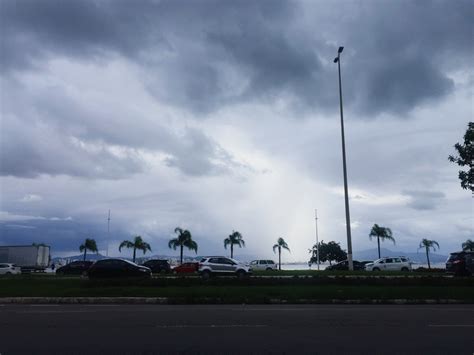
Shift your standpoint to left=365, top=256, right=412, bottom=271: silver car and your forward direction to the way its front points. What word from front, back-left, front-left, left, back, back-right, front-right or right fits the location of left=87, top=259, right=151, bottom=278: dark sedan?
front-left

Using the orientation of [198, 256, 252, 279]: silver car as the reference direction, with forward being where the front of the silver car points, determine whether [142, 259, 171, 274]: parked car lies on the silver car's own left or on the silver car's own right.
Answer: on the silver car's own left

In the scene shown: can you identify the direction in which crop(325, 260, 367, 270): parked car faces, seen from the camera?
facing to the left of the viewer

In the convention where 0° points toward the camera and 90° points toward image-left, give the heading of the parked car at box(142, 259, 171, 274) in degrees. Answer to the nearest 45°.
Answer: approximately 90°

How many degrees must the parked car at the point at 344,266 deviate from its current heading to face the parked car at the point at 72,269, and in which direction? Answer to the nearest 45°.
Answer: approximately 45° to its left

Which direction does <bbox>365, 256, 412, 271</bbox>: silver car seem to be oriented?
to the viewer's left

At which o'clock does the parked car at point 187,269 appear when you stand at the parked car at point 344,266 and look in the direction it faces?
the parked car at point 187,269 is roughly at 11 o'clock from the parked car at point 344,266.
